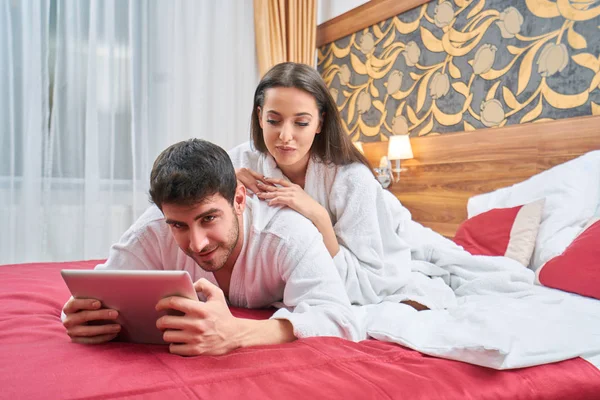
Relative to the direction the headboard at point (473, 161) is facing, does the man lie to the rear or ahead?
ahead

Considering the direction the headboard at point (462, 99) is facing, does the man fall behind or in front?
in front

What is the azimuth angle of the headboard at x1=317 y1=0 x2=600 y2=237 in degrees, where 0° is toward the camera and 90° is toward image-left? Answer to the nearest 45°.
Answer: approximately 45°

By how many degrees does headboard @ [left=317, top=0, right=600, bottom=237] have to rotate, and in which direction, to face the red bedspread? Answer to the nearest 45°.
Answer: approximately 45° to its left

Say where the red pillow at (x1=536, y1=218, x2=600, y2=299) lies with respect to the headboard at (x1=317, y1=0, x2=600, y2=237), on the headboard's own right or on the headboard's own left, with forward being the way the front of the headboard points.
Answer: on the headboard's own left

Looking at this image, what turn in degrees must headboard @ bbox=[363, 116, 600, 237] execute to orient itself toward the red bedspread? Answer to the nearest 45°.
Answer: approximately 45° to its left

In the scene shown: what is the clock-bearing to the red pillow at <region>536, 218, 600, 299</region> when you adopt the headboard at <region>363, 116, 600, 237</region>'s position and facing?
The red pillow is roughly at 10 o'clock from the headboard.

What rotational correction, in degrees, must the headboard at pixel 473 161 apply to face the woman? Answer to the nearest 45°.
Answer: approximately 45° to its left
